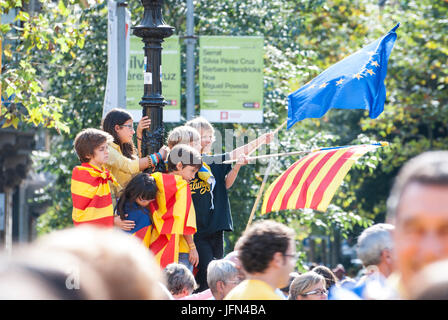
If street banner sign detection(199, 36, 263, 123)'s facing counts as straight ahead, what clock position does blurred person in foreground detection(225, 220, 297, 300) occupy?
The blurred person in foreground is roughly at 12 o'clock from the street banner sign.

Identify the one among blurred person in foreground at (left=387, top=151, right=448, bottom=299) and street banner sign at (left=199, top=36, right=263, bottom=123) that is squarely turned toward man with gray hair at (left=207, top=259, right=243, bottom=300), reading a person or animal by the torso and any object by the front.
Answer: the street banner sign

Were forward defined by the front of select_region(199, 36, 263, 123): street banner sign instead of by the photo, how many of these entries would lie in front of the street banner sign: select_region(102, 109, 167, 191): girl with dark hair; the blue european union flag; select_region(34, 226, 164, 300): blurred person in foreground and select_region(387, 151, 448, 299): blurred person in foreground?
4
